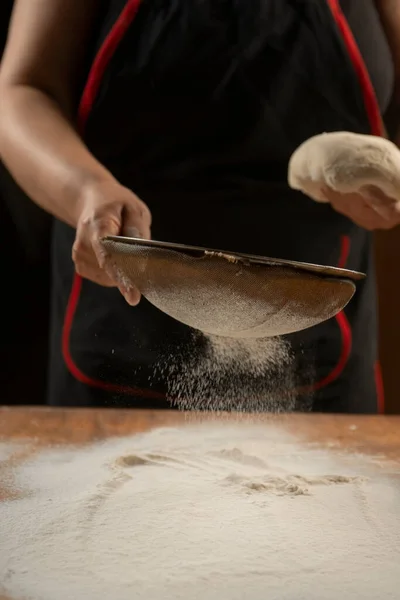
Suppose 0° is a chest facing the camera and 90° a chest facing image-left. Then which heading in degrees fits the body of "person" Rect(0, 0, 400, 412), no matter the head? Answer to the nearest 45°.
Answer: approximately 0°
